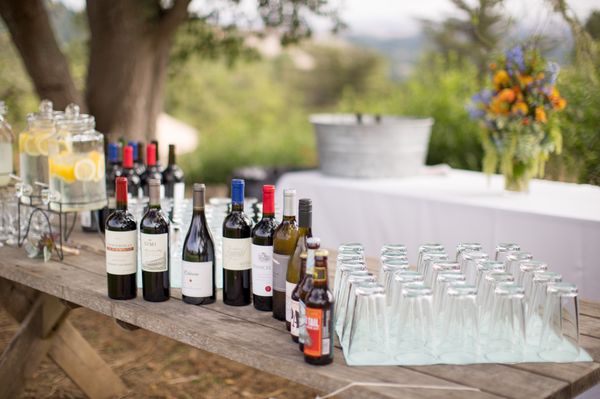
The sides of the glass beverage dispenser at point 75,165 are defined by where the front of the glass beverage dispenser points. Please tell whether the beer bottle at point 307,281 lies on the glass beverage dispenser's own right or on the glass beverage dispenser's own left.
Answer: on the glass beverage dispenser's own left

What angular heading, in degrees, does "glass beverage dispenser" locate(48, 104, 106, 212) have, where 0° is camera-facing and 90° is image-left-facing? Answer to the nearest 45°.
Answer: approximately 45°

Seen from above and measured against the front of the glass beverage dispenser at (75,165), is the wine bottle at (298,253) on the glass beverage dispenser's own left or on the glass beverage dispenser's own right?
on the glass beverage dispenser's own left

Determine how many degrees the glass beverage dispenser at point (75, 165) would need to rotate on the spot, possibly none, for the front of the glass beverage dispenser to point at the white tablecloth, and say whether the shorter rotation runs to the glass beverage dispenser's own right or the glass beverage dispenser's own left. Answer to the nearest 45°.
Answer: approximately 135° to the glass beverage dispenser's own left

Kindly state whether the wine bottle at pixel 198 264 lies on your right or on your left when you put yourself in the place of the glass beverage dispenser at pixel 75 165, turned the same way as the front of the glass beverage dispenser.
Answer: on your left

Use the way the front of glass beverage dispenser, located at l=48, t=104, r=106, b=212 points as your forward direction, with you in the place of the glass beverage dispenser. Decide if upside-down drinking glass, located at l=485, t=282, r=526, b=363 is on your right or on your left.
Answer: on your left

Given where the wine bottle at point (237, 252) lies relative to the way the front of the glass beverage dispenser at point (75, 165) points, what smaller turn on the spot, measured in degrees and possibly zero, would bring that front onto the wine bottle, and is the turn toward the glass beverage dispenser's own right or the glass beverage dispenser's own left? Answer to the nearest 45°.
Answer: approximately 90° to the glass beverage dispenser's own left
